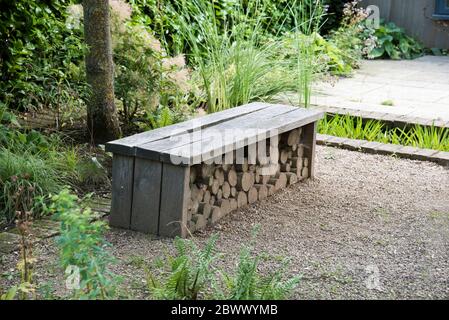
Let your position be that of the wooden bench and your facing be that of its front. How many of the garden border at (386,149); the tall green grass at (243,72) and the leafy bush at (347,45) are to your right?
0

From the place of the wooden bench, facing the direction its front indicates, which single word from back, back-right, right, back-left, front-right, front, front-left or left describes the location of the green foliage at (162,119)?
back-left

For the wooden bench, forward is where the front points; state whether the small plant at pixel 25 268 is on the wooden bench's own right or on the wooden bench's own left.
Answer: on the wooden bench's own right

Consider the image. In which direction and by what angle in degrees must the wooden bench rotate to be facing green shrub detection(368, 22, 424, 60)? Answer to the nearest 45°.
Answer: approximately 135° to its left

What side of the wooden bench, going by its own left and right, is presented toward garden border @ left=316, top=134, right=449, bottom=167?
left

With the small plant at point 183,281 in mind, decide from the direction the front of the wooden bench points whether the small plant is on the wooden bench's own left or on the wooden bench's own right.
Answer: on the wooden bench's own right

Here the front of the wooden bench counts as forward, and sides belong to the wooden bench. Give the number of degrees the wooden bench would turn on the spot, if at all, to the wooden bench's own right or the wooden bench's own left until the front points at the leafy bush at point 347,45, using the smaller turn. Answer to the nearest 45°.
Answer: approximately 135° to the wooden bench's own left
